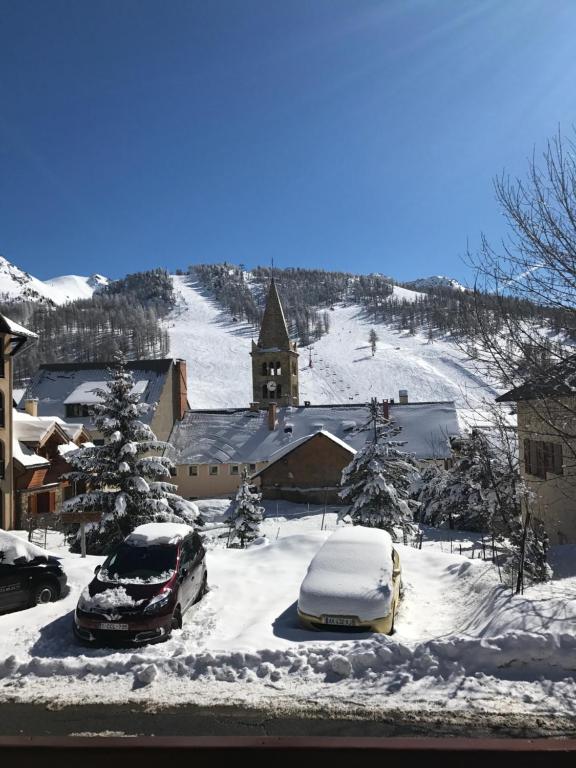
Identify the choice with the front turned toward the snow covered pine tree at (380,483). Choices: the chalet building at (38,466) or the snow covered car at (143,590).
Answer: the chalet building

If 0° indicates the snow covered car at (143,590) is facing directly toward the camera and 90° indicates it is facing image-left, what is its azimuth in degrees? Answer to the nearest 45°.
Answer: approximately 45°

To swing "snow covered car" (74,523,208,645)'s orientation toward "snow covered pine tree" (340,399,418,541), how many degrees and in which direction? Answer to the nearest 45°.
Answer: approximately 180°

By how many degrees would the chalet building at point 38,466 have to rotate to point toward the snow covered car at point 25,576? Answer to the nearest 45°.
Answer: approximately 45° to its right

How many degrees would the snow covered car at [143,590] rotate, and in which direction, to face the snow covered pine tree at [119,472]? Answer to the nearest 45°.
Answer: approximately 135° to its right

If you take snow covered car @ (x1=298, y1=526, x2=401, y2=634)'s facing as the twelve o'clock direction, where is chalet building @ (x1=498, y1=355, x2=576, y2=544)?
The chalet building is roughly at 7 o'clock from the snow covered car.

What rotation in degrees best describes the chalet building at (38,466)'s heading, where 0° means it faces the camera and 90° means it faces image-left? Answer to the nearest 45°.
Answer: approximately 315°

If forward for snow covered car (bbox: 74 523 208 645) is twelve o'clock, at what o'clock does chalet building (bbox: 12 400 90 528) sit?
The chalet building is roughly at 4 o'clock from the snow covered car.

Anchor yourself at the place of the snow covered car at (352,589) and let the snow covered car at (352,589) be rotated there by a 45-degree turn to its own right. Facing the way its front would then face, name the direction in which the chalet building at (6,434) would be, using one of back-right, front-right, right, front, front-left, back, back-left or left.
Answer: right

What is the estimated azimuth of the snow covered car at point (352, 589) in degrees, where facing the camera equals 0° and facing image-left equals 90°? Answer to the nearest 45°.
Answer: approximately 0°

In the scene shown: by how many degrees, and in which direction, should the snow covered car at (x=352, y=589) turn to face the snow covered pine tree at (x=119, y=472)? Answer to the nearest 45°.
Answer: approximately 135° to its right
